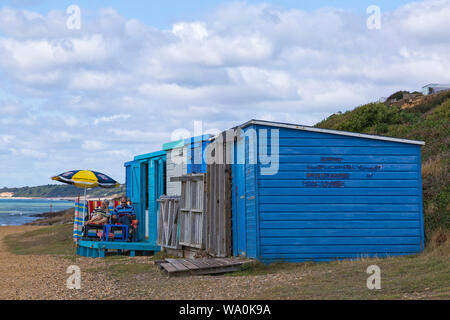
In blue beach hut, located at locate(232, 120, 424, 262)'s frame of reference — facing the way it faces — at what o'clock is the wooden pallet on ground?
The wooden pallet on ground is roughly at 11 o'clock from the blue beach hut.

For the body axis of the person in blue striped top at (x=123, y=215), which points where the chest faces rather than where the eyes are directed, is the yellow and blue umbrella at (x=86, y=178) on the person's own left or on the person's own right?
on the person's own right

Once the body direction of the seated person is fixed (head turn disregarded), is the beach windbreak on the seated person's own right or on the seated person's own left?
on the seated person's own right

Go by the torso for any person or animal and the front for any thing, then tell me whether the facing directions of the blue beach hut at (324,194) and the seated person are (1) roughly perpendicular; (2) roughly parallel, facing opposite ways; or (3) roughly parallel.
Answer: roughly perpendicular

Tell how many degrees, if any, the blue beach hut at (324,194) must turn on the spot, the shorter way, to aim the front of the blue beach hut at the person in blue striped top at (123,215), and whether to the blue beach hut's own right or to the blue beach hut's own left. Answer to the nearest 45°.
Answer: approximately 45° to the blue beach hut's own right

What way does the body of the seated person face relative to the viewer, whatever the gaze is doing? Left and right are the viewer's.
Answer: facing the viewer and to the left of the viewer

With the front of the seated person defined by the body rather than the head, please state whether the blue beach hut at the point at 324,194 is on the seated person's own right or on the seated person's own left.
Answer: on the seated person's own left

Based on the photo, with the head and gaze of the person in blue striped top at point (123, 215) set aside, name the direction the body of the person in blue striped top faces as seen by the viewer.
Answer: toward the camera

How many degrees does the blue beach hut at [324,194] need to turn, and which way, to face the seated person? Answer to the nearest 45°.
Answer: approximately 45° to its right

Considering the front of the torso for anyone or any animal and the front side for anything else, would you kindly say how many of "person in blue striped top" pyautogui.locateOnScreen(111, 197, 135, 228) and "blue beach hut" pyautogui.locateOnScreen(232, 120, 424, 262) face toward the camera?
1

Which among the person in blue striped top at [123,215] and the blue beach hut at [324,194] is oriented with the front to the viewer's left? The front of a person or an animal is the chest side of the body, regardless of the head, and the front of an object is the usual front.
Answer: the blue beach hut

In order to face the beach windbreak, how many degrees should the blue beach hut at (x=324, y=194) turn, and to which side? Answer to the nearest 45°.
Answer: approximately 45° to its right

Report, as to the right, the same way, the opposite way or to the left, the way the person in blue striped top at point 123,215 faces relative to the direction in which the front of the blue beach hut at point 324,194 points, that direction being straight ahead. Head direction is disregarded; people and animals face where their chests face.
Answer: to the left

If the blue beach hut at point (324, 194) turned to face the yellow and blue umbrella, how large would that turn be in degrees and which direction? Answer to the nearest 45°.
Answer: approximately 45° to its right

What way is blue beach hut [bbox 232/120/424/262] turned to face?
to the viewer's left
